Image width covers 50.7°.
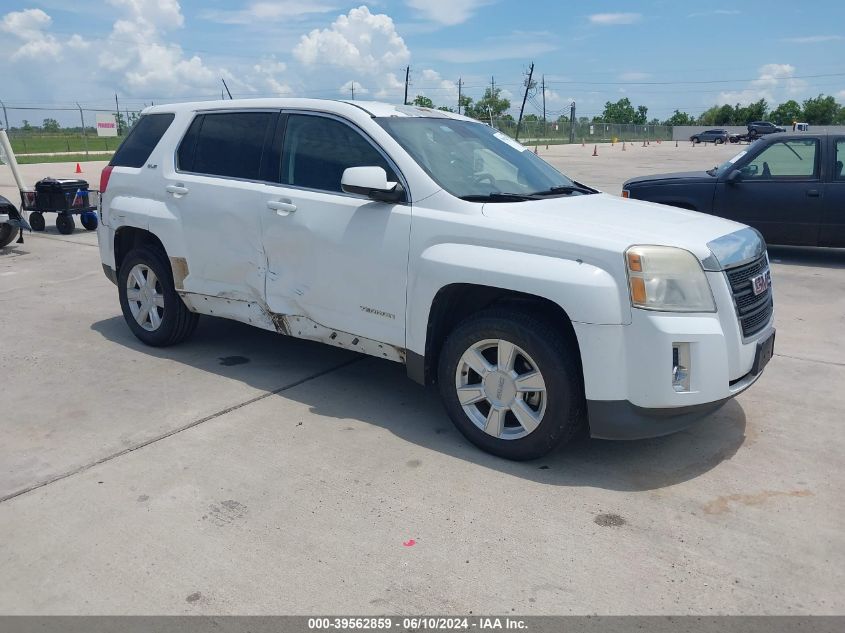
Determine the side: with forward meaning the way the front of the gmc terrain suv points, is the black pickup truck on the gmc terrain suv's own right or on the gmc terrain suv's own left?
on the gmc terrain suv's own left

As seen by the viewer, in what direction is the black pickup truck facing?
to the viewer's left

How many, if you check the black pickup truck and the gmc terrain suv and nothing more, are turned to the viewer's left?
1

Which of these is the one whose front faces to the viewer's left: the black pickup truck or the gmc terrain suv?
the black pickup truck

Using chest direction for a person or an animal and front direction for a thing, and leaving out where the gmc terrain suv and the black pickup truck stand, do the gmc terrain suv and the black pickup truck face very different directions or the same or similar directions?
very different directions

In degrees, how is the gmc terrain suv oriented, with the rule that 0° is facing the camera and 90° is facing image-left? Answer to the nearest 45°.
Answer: approximately 315°

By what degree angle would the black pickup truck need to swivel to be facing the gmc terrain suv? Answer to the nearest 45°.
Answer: approximately 90° to its left
